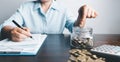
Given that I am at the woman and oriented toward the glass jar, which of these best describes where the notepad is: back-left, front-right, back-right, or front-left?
front-right

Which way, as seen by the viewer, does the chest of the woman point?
toward the camera

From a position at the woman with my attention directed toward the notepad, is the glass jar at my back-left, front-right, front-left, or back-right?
front-left

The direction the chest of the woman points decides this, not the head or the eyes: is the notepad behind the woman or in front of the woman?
in front

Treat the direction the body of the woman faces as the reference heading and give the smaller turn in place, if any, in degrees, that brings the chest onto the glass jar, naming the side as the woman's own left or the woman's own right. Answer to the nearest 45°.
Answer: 0° — they already face it
